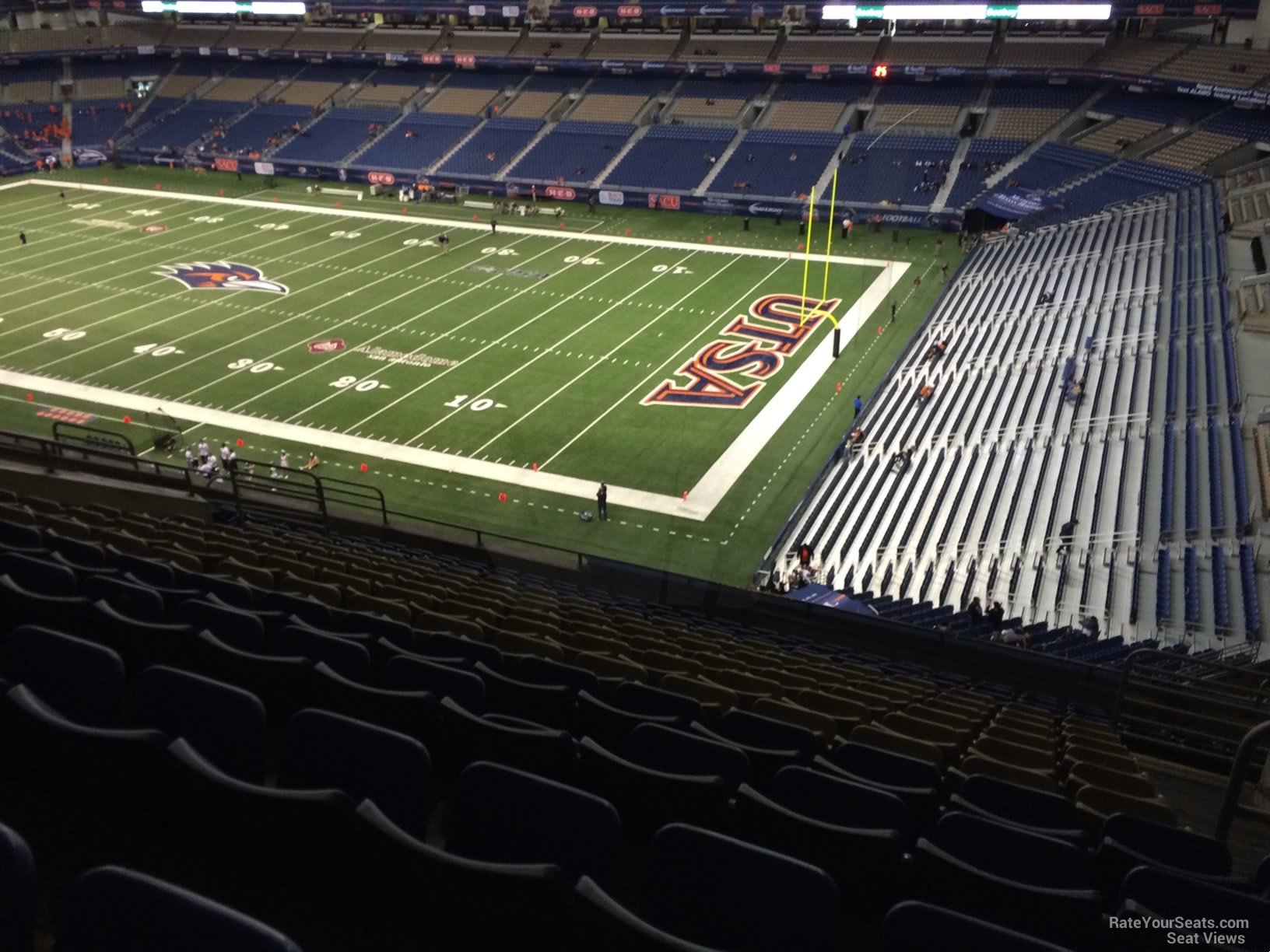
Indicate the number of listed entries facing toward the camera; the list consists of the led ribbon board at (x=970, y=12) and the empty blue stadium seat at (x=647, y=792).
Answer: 1

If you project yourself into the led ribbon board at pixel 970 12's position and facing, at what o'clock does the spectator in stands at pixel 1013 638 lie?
The spectator in stands is roughly at 12 o'clock from the led ribbon board.

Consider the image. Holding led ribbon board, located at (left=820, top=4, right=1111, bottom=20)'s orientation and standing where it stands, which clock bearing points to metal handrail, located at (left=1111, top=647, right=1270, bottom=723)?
The metal handrail is roughly at 12 o'clock from the led ribbon board.

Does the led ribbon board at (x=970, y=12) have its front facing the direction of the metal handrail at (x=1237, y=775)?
yes

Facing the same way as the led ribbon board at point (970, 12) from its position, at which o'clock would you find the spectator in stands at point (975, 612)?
The spectator in stands is roughly at 12 o'clock from the led ribbon board.

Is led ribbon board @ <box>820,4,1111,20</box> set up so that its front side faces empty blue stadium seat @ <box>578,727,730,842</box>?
yes

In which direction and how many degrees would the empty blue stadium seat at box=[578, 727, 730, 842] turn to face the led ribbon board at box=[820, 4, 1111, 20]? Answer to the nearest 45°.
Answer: approximately 45° to its left

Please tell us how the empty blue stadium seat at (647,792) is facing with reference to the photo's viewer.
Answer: facing away from the viewer and to the right of the viewer

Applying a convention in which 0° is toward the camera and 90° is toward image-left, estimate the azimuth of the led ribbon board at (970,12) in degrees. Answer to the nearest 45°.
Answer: approximately 0°
